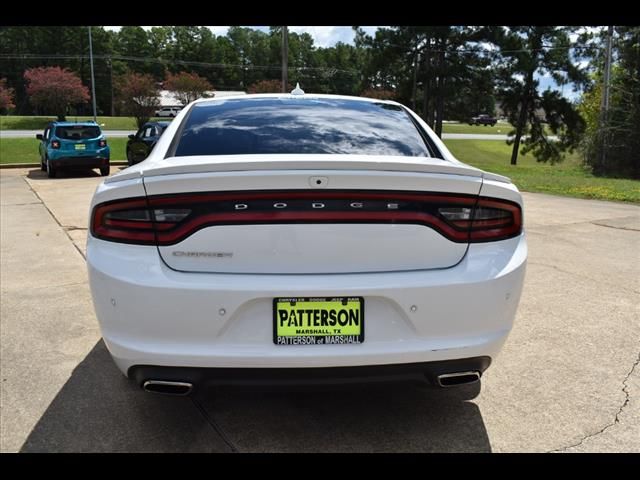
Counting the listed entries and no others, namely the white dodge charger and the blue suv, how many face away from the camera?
2

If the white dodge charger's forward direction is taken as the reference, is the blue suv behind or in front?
in front

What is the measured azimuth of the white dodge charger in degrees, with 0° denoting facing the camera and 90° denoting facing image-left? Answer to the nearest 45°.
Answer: approximately 180°

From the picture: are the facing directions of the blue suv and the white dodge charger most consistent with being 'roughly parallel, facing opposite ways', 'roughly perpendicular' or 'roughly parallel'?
roughly parallel

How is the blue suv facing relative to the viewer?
away from the camera

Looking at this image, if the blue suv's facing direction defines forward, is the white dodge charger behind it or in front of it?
behind
